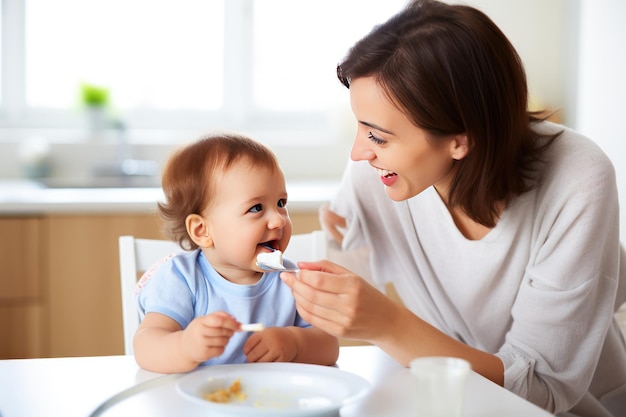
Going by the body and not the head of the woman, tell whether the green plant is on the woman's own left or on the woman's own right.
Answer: on the woman's own right

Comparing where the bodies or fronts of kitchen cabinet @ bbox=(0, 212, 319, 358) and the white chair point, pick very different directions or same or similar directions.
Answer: same or similar directions

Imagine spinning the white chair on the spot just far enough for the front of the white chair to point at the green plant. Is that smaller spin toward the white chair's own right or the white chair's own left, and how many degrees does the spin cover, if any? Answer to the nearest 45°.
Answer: approximately 180°

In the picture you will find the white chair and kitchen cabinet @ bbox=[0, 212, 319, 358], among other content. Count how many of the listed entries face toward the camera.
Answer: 2

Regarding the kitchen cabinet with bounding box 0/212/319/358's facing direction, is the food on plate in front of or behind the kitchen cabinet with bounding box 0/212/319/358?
in front

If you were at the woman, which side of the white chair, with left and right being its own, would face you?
left

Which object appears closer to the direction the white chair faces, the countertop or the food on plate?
the food on plate

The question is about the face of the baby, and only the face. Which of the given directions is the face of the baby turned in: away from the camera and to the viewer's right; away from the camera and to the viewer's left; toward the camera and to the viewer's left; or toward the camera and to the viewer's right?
toward the camera and to the viewer's right

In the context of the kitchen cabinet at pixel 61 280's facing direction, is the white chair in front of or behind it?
in front

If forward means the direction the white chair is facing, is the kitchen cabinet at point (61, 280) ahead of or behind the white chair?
behind

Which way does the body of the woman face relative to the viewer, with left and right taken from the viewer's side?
facing the viewer and to the left of the viewer

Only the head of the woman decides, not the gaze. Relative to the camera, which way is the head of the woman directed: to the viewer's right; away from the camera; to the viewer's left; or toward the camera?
to the viewer's left

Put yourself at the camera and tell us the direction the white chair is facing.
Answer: facing the viewer
